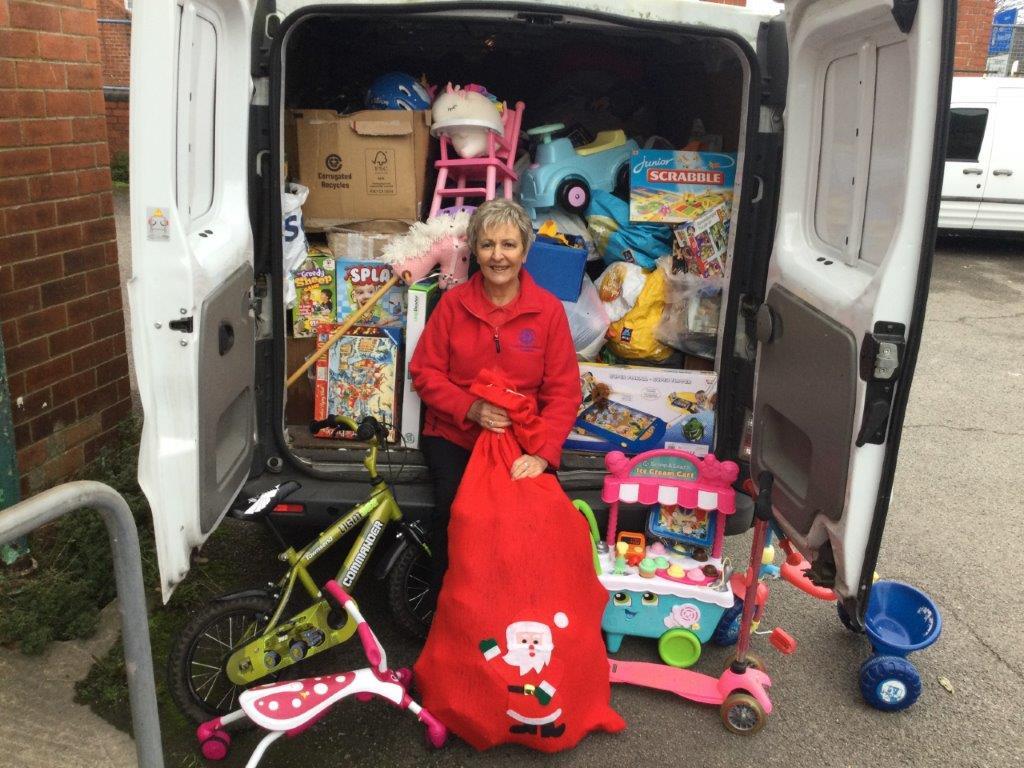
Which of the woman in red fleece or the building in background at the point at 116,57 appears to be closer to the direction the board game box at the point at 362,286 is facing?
the woman in red fleece

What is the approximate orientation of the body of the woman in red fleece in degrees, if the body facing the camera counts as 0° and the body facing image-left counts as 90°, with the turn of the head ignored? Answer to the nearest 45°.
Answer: approximately 0°

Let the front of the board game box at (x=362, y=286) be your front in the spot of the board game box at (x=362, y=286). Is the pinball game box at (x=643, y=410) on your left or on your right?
on your left

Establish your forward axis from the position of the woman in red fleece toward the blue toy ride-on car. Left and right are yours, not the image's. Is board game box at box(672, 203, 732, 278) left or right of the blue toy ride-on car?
right

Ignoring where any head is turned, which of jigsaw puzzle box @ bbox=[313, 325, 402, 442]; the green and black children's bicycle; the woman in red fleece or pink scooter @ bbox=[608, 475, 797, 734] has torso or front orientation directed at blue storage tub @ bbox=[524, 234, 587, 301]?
the green and black children's bicycle

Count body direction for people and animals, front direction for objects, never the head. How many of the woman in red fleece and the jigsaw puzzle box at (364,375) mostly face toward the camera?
2

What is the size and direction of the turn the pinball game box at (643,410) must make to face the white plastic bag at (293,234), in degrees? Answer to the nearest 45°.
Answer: approximately 90° to its right

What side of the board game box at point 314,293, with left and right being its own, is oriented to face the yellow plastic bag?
left
